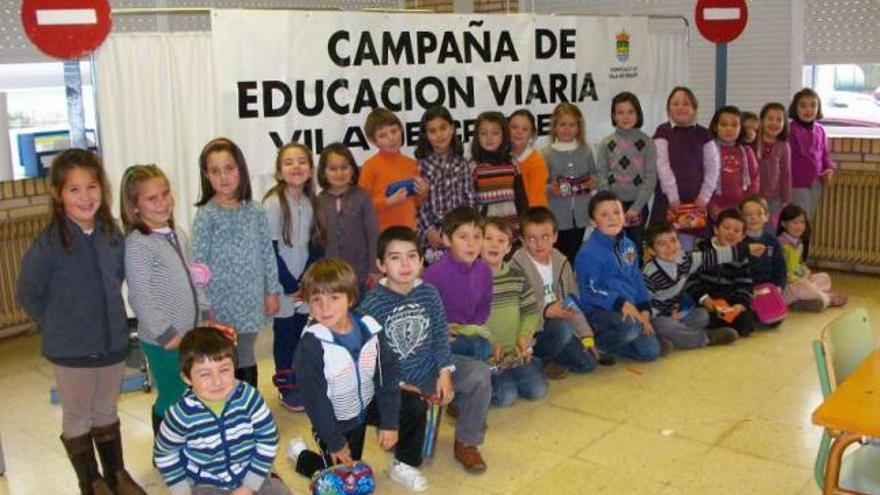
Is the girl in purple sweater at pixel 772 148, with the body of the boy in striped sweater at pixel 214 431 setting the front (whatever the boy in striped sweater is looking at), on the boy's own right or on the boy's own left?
on the boy's own left

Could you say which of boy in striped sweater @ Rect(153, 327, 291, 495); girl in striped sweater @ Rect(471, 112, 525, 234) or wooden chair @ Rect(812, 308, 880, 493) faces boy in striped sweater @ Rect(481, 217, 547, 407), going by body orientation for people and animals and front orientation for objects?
the girl in striped sweater

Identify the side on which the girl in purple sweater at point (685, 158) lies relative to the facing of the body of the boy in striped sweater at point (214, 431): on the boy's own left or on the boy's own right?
on the boy's own left

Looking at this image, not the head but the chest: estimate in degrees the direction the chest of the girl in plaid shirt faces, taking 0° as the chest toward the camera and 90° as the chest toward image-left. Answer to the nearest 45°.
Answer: approximately 0°

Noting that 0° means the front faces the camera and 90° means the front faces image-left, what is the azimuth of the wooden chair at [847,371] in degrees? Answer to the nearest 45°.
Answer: approximately 315°

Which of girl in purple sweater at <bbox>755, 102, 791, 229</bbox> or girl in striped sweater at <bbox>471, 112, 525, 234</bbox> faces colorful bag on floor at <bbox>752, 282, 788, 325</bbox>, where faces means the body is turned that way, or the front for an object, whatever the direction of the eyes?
the girl in purple sweater

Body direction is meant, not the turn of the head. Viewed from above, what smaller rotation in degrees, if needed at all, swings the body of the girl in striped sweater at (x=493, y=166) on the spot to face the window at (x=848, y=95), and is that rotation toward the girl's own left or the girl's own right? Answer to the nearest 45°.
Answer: approximately 135° to the girl's own left
